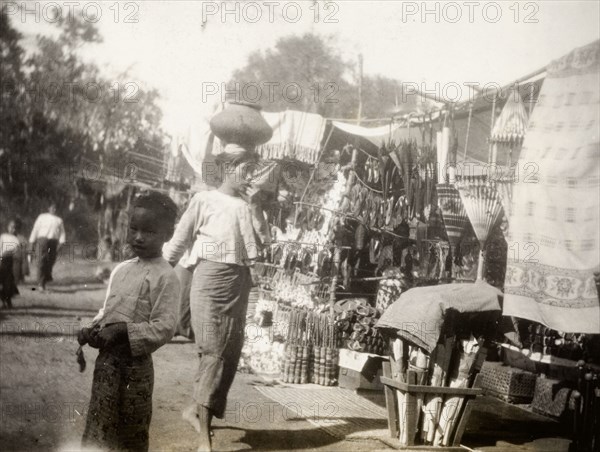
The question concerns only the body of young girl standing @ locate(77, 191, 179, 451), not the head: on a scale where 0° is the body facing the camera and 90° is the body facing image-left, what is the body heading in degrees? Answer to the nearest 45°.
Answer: approximately 45°

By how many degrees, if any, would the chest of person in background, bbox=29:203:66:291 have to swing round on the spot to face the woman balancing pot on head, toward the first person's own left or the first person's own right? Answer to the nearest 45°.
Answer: approximately 135° to the first person's own right

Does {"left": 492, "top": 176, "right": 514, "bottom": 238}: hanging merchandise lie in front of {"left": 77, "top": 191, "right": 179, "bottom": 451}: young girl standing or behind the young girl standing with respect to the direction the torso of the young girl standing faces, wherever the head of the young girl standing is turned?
behind

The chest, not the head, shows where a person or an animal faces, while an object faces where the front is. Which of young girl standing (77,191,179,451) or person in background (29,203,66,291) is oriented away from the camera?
the person in background

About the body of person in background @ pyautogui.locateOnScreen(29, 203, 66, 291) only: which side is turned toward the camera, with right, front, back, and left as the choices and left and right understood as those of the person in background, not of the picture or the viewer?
back

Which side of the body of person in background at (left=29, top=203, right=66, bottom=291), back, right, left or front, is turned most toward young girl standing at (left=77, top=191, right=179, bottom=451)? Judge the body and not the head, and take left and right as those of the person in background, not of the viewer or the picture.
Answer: back
